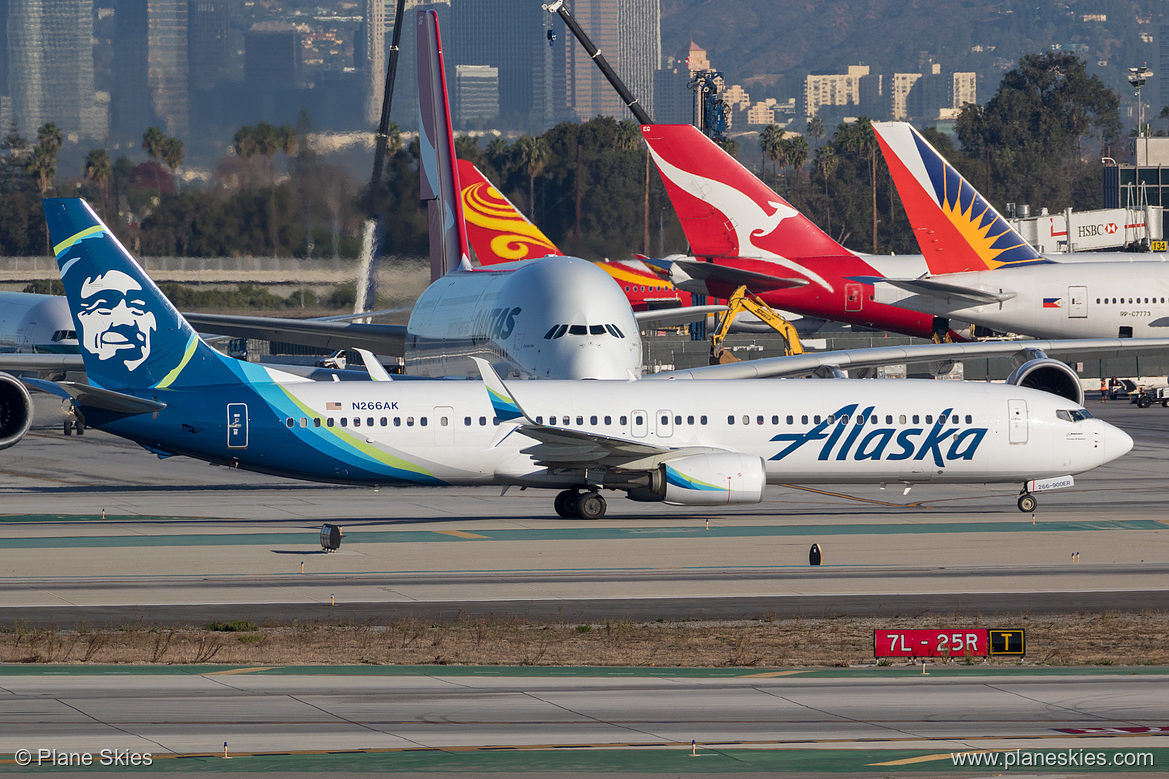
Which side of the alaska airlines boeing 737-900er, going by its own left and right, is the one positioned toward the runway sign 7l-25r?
right

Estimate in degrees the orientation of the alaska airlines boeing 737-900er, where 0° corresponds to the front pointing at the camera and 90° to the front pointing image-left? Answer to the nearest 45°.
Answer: approximately 270°

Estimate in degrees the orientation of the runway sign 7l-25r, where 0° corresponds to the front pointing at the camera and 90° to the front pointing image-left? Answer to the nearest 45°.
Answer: approximately 0°

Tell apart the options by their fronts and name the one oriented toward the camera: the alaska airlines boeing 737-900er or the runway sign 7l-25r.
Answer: the runway sign 7l-25r

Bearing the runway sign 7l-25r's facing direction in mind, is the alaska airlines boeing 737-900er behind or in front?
behind

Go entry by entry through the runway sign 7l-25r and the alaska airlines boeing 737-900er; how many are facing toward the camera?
1

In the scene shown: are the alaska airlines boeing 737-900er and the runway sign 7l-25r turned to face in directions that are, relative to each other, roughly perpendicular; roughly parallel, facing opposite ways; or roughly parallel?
roughly perpendicular
